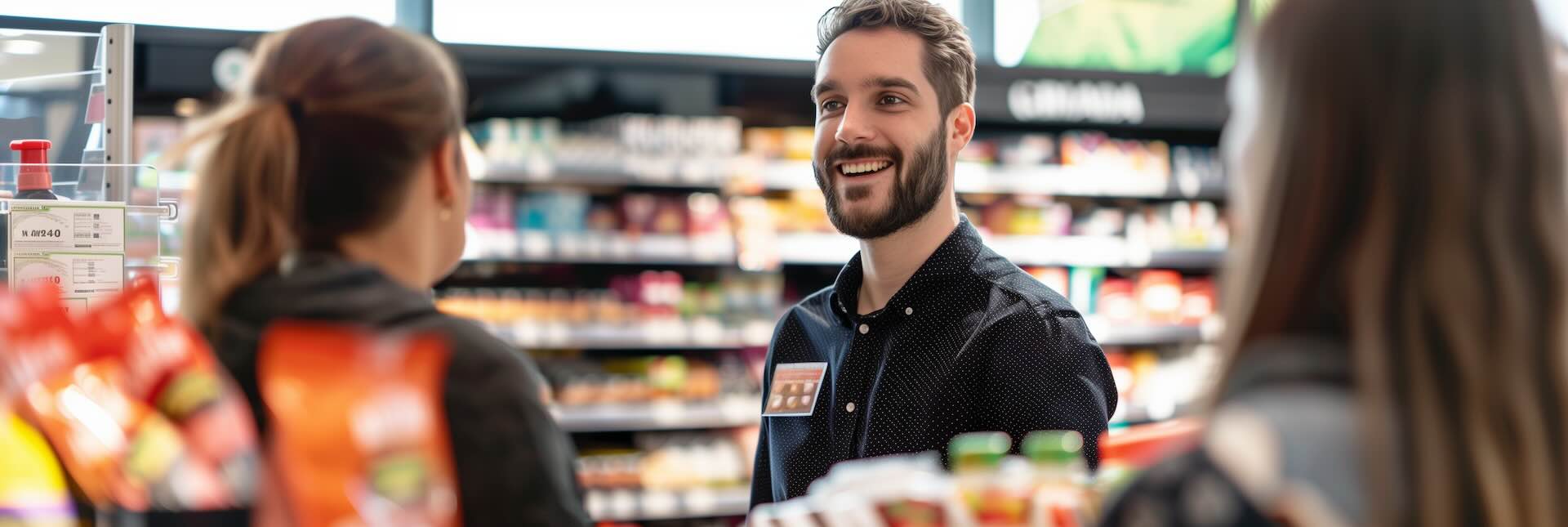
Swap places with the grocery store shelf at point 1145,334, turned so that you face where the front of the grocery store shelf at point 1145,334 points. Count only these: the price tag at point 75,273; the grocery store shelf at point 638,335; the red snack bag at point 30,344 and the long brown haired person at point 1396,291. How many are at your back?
0

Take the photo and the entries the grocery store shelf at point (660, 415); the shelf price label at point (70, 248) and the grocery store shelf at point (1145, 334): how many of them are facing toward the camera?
3

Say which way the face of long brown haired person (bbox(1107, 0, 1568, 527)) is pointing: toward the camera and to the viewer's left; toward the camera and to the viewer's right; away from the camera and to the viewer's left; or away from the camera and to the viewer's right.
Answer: away from the camera and to the viewer's left

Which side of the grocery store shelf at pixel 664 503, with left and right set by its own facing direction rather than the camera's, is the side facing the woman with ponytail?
front

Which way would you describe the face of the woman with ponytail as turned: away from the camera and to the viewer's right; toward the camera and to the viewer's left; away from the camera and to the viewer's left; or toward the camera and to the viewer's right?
away from the camera and to the viewer's right

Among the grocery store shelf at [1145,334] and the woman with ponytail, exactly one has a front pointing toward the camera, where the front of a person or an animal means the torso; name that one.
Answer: the grocery store shelf

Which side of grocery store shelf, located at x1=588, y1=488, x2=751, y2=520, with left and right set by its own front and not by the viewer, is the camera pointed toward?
front

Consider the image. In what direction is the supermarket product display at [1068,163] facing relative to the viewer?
toward the camera

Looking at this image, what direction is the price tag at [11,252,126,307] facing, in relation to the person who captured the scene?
facing the viewer

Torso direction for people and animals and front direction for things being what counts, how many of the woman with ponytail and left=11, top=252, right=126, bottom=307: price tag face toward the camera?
1

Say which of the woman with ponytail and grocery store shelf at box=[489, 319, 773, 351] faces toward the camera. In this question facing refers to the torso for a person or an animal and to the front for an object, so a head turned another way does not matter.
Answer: the grocery store shelf

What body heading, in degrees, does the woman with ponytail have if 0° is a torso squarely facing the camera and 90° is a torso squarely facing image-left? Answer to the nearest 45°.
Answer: approximately 225°

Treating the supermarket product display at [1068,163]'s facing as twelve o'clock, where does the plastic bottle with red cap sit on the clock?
The plastic bottle with red cap is roughly at 1 o'clock from the supermarket product display.

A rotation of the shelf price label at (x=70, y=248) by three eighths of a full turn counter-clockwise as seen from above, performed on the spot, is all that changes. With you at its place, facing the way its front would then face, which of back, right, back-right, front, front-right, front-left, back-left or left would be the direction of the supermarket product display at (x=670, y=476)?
front

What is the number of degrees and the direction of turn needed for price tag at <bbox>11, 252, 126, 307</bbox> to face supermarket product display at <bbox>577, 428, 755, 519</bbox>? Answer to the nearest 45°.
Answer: approximately 135° to its left

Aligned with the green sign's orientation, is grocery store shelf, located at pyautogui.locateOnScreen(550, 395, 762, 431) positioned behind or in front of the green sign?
in front

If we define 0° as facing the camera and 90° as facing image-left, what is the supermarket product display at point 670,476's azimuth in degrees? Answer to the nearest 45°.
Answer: approximately 0°

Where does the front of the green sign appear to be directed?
toward the camera
